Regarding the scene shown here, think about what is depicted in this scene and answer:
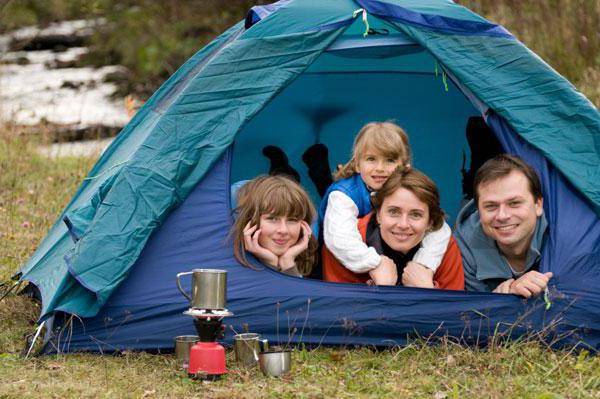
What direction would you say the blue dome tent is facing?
toward the camera

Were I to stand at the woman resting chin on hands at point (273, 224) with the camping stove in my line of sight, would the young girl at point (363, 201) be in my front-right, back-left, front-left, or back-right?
back-left
